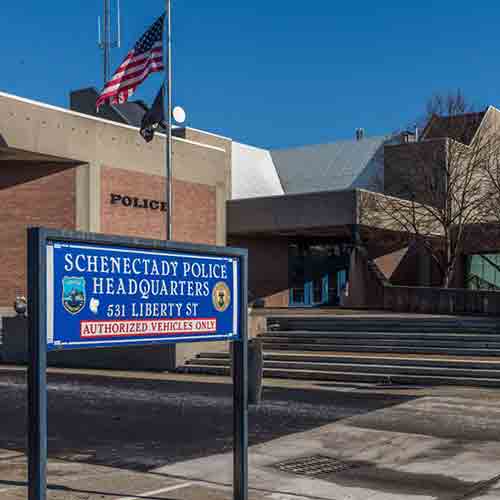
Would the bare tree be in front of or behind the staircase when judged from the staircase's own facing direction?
behind

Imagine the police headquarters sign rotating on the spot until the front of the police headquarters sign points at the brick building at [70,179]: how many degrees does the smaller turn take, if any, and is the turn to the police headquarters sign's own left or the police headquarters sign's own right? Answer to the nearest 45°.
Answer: approximately 135° to the police headquarters sign's own left

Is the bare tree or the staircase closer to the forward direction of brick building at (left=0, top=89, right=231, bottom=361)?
the staircase

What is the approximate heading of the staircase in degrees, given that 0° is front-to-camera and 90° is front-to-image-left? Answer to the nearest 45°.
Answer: approximately 0°

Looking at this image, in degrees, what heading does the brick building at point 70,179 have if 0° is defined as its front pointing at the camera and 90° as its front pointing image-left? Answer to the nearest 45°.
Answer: approximately 315°

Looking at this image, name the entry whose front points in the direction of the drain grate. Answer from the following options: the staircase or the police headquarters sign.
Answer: the staircase

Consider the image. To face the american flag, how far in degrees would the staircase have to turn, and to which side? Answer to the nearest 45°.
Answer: approximately 135° to its right

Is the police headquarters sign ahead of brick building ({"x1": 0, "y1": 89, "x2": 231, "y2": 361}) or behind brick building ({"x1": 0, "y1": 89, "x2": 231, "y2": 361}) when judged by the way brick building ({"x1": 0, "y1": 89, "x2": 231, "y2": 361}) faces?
ahead

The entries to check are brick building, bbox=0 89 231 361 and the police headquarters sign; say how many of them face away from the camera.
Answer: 0
